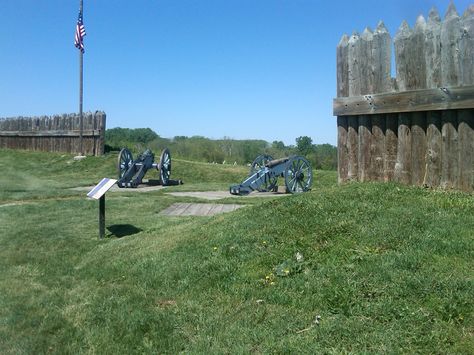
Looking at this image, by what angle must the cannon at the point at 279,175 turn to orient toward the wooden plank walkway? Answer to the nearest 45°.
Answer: approximately 135° to its right

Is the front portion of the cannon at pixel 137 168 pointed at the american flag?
no

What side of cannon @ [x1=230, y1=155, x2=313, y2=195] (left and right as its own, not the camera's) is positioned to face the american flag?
left

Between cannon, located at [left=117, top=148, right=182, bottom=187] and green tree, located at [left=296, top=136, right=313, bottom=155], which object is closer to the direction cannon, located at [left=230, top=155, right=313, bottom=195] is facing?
the green tree

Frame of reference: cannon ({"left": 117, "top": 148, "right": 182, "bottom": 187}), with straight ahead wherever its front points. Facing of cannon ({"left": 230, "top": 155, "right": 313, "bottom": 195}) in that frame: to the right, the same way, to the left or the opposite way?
the same way

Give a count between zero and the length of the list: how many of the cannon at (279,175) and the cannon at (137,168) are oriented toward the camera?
0

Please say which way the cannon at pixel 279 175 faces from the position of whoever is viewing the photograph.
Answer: facing away from the viewer and to the right of the viewer

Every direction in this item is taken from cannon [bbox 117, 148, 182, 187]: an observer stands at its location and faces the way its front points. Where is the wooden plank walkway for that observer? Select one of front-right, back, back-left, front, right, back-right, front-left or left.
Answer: back-right

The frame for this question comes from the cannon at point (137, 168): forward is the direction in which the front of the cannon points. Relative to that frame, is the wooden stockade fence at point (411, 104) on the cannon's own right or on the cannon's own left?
on the cannon's own right

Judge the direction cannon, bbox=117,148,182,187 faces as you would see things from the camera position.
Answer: facing away from the viewer and to the right of the viewer

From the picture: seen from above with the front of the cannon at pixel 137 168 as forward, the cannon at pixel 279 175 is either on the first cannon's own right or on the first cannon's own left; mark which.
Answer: on the first cannon's own right

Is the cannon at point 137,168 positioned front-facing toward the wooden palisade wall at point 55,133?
no

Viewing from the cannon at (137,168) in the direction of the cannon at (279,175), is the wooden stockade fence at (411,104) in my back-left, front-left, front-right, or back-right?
front-right

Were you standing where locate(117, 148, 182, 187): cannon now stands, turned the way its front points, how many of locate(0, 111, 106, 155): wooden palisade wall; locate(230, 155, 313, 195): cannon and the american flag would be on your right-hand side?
1

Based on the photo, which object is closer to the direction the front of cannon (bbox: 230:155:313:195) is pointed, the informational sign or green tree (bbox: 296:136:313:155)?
the green tree
